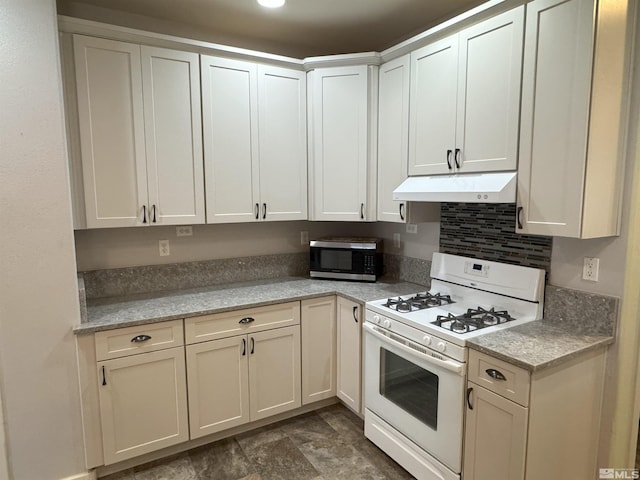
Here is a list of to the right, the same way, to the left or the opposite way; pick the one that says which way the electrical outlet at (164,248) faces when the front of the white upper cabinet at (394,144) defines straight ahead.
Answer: to the left

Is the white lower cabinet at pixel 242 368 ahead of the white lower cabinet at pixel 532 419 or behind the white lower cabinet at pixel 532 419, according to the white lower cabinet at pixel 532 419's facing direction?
ahead

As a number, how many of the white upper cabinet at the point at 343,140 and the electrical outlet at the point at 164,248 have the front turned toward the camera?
2

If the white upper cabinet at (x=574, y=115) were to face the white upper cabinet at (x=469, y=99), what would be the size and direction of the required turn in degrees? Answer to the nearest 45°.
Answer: approximately 45° to its right

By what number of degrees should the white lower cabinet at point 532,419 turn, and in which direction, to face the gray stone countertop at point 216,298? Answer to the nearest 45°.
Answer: approximately 45° to its right

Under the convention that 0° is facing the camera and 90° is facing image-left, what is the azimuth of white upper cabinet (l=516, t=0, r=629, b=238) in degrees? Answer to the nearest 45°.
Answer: approximately 45°

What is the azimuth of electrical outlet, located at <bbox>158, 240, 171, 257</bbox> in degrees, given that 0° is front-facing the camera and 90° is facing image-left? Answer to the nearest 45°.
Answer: approximately 0°

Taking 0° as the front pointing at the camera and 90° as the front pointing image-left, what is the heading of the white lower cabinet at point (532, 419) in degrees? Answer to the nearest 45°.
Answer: approximately 45°

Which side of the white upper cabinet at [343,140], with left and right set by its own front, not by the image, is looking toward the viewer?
front

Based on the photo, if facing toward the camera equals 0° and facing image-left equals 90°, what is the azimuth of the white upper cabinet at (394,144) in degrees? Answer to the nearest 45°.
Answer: approximately 45°
